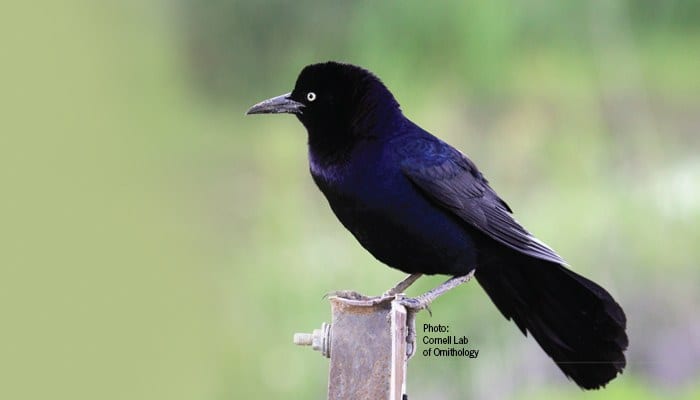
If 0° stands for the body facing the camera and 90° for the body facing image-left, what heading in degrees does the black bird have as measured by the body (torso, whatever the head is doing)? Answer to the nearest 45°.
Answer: approximately 90°
